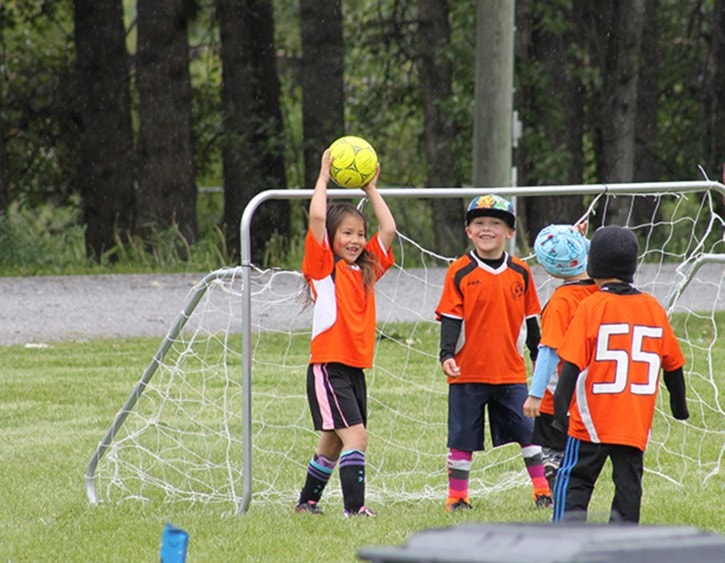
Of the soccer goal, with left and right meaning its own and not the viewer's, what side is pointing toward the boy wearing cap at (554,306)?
front

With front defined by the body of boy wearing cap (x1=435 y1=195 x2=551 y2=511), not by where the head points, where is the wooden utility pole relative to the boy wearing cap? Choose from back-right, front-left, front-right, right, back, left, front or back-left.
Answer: back

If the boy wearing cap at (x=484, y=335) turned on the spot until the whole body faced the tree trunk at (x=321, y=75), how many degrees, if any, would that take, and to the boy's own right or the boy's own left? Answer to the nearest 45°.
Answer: approximately 180°

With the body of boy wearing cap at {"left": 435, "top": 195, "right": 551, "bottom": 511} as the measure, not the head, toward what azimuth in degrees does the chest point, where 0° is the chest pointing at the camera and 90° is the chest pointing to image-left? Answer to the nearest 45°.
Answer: approximately 0°

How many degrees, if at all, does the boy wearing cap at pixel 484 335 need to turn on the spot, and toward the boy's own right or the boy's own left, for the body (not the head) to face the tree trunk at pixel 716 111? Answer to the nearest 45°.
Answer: approximately 180°

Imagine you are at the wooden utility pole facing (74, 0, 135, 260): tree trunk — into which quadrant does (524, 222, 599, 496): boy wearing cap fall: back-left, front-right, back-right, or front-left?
back-left

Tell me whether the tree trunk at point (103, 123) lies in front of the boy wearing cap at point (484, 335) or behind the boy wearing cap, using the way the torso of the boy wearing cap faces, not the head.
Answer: behind

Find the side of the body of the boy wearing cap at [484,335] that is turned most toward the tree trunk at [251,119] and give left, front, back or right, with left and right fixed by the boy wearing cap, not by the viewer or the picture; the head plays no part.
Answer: back

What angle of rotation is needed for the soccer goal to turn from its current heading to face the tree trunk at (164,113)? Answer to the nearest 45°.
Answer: approximately 135° to its left

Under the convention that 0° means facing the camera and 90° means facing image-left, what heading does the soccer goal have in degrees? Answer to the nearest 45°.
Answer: approximately 315°
